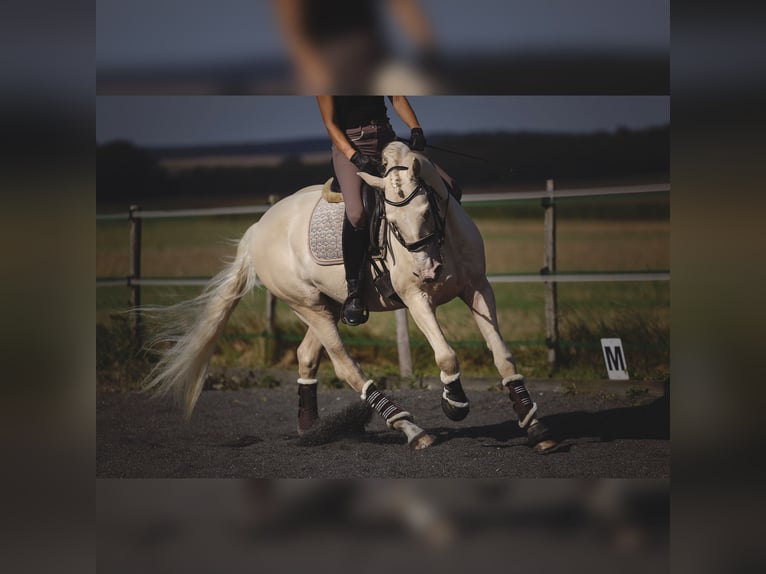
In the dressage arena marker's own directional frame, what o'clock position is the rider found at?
The rider is roughly at 1 o'clock from the dressage arena marker.

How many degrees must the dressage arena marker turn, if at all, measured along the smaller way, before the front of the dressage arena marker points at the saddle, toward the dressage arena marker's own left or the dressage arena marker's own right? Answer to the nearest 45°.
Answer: approximately 45° to the dressage arena marker's own right

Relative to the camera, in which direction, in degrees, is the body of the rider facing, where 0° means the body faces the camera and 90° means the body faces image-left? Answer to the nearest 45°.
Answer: approximately 315°

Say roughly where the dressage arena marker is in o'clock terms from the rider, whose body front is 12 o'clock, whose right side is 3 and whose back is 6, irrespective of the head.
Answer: The dressage arena marker is roughly at 9 o'clock from the rider.

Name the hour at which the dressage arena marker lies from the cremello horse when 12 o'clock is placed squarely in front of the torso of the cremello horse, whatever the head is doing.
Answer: The dressage arena marker is roughly at 9 o'clock from the cremello horse.

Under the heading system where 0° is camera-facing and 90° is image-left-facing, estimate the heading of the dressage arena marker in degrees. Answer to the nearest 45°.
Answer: approximately 0°

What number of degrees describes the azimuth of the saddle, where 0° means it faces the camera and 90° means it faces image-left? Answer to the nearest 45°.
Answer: approximately 315°

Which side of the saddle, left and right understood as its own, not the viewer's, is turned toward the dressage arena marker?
left
